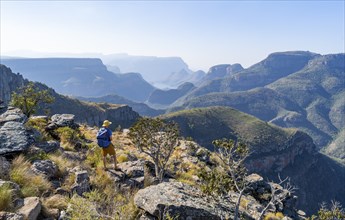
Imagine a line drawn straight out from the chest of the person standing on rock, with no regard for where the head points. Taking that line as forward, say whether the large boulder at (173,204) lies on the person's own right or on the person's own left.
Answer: on the person's own right

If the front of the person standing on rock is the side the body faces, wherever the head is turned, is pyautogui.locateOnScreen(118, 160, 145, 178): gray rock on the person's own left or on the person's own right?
on the person's own right

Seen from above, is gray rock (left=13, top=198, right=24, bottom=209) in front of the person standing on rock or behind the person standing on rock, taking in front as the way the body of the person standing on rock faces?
behind

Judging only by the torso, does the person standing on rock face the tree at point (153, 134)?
no

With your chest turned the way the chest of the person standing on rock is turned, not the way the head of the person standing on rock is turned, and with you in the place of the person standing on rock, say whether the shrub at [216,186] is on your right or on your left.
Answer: on your right

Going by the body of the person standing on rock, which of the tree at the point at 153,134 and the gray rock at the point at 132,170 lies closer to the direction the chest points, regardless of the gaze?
the tree

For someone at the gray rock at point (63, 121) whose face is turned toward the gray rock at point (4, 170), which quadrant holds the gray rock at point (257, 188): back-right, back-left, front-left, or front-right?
front-left

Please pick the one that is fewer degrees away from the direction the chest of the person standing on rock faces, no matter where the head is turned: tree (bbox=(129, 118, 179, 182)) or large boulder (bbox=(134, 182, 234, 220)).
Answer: the tree

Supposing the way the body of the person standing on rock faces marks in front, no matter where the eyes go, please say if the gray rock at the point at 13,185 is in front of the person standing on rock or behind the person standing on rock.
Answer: behind

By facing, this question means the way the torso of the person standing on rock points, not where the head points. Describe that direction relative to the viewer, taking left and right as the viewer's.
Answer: facing away from the viewer and to the right of the viewer

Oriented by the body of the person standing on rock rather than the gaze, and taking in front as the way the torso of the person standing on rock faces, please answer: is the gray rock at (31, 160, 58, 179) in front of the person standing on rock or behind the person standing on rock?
behind

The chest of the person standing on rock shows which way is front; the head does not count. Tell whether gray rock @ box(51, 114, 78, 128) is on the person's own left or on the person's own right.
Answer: on the person's own left

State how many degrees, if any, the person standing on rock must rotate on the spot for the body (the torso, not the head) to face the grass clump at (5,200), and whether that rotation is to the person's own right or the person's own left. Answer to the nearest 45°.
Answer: approximately 135° to the person's own right

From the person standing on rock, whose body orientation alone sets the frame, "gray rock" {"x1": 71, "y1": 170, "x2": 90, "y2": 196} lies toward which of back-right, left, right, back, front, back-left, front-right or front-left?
back-right
